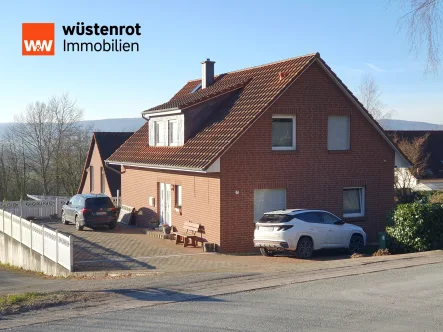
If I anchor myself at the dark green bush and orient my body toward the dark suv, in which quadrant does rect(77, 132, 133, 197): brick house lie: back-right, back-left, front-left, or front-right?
front-right

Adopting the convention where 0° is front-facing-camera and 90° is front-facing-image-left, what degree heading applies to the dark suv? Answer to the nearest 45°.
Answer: approximately 135°

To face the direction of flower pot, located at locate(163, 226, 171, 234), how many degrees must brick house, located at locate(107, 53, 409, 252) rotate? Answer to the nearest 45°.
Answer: approximately 45° to its right

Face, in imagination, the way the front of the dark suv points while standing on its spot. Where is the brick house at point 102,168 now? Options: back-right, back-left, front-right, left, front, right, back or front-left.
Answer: front-right

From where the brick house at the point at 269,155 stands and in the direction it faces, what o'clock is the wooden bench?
The wooden bench is roughly at 1 o'clock from the brick house.

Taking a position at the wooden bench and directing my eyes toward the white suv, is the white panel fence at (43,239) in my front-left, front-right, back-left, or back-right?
back-right

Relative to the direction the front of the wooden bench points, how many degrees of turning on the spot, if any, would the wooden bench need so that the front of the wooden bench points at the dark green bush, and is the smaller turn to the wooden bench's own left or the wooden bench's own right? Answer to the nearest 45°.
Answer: approximately 90° to the wooden bench's own left

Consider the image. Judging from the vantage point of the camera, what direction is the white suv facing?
facing away from the viewer and to the right of the viewer

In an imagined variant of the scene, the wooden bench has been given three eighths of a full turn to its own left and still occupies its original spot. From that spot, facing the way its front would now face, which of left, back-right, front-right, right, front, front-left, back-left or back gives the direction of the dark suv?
back-left

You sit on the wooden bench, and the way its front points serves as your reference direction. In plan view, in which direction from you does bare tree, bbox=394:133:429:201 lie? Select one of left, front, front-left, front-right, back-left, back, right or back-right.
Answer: back

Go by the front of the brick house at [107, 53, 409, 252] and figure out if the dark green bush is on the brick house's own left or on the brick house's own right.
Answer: on the brick house's own left

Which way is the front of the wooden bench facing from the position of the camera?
facing the viewer and to the left of the viewer

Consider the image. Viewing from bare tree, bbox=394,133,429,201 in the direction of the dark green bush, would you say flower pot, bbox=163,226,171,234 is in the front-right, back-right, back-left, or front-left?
front-right
